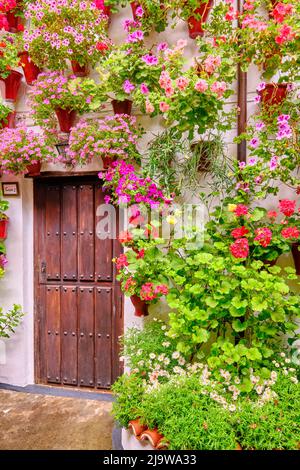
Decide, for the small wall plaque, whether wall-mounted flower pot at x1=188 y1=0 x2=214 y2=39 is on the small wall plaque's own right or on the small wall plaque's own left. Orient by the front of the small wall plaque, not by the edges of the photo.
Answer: on the small wall plaque's own left

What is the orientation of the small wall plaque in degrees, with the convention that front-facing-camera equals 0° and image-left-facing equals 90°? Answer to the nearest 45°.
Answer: approximately 0°
